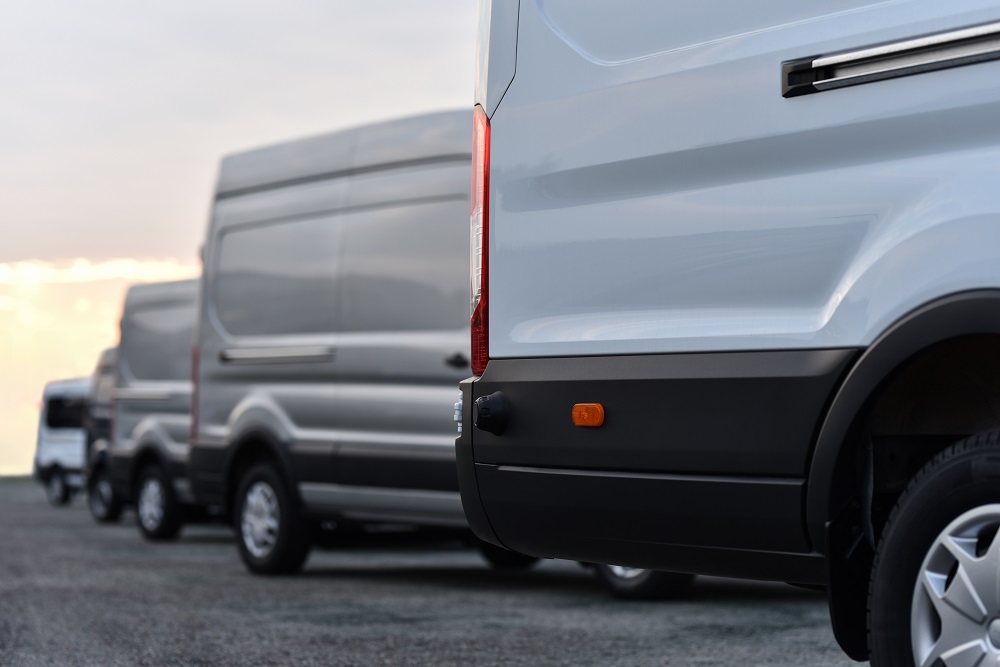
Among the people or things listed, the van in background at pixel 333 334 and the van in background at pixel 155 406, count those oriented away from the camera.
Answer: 0

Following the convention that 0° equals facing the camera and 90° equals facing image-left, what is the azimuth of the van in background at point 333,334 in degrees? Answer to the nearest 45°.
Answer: approximately 315°

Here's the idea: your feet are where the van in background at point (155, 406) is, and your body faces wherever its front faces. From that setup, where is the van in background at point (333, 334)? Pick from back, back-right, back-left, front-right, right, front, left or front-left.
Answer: front-right

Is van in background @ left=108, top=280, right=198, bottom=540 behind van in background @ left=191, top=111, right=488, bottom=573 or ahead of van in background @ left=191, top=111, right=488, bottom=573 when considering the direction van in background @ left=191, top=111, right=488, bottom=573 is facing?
behind

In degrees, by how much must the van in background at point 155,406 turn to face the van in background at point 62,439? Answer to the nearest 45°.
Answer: approximately 135° to its left

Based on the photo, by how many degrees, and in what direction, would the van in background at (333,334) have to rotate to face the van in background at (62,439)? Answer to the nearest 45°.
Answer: approximately 135° to its left

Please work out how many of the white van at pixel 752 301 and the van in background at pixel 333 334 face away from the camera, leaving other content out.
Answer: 0
